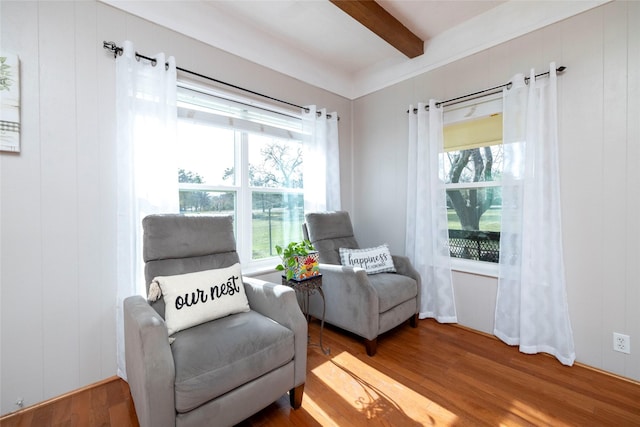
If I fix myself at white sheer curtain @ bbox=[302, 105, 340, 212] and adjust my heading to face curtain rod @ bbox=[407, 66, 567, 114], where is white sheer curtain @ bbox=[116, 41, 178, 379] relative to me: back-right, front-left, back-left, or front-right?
back-right

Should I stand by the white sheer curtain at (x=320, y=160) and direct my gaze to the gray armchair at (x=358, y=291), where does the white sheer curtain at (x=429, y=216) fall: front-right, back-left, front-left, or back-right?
front-left

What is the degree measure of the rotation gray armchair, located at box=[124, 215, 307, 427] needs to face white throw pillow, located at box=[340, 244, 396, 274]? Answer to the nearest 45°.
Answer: approximately 90° to its left

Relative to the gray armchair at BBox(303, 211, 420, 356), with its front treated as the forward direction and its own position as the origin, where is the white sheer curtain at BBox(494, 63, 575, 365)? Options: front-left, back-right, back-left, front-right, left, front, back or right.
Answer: front-left

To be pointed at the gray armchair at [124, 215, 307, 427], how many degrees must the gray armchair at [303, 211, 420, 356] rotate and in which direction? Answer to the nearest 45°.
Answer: approximately 90° to its right

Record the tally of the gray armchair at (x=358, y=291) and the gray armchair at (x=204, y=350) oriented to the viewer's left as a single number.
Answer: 0

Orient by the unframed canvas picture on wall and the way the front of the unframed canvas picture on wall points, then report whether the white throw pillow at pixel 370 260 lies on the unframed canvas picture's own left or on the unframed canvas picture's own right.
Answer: on the unframed canvas picture's own left

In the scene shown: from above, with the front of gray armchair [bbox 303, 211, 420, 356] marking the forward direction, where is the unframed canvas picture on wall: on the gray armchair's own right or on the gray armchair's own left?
on the gray armchair's own right

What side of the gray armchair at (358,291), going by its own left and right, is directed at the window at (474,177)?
left

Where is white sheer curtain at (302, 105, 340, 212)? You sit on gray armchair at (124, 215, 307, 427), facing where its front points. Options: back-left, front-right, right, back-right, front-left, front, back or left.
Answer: left

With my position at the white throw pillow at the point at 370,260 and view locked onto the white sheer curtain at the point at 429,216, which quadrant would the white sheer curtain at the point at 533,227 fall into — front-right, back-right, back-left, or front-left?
front-right

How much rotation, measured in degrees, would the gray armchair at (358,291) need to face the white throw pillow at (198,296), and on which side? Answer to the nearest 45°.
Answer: approximately 90° to its right

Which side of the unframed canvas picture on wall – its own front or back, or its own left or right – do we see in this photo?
front

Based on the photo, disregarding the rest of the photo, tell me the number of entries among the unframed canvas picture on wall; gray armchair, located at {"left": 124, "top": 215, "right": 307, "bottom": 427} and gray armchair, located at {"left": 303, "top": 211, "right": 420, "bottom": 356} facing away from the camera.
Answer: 0
